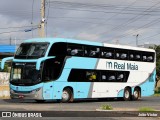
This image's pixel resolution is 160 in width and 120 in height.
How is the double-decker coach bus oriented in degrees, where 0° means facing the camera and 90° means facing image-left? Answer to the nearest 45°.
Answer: approximately 45°
